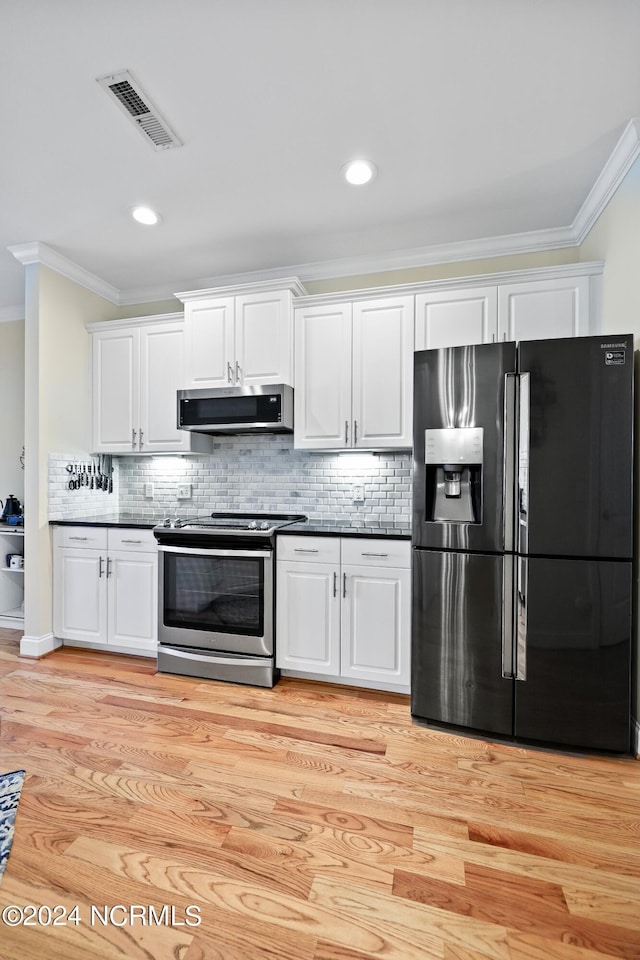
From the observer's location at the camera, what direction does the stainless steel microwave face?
facing the viewer and to the left of the viewer

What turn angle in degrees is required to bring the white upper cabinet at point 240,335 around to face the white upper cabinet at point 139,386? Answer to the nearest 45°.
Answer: approximately 90° to its right

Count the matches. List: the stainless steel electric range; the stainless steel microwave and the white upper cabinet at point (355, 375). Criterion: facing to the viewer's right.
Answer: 0

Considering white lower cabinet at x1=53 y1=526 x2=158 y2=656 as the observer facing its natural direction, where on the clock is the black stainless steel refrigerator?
The black stainless steel refrigerator is roughly at 9 o'clock from the white lower cabinet.

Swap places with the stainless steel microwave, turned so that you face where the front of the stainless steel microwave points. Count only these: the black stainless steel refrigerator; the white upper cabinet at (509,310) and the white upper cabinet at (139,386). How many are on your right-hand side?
1

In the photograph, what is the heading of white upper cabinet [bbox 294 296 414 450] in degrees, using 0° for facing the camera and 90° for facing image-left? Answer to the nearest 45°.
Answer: approximately 0°

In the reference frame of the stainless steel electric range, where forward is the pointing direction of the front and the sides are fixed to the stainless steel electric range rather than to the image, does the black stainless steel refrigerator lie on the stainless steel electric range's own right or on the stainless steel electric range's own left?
on the stainless steel electric range's own left

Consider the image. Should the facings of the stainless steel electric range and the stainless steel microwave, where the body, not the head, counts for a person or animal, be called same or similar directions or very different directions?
same or similar directions

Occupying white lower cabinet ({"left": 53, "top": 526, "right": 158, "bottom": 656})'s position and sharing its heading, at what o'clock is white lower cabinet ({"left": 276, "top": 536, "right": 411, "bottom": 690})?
white lower cabinet ({"left": 276, "top": 536, "right": 411, "bottom": 690}) is roughly at 9 o'clock from white lower cabinet ({"left": 53, "top": 526, "right": 158, "bottom": 656}).
